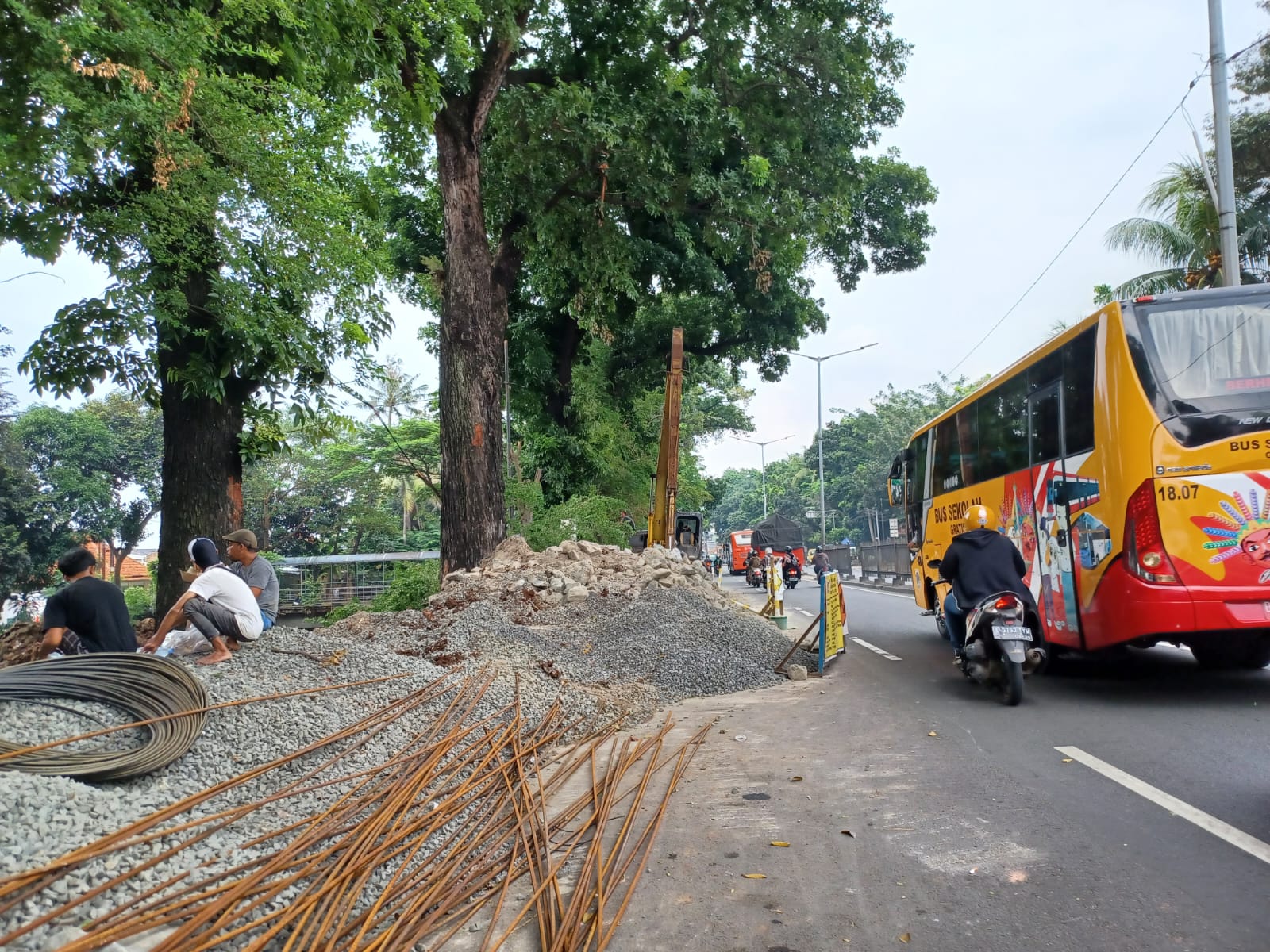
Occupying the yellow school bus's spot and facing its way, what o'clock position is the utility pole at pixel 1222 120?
The utility pole is roughly at 2 o'clock from the yellow school bus.

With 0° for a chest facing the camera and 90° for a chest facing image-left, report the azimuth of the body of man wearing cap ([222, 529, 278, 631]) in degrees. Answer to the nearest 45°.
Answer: approximately 90°

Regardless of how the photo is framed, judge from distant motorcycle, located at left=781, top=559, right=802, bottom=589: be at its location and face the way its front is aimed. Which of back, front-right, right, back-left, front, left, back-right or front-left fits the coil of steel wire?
back

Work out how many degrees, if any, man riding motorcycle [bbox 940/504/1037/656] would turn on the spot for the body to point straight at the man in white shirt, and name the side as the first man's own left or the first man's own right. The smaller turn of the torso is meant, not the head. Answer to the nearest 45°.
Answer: approximately 135° to the first man's own left

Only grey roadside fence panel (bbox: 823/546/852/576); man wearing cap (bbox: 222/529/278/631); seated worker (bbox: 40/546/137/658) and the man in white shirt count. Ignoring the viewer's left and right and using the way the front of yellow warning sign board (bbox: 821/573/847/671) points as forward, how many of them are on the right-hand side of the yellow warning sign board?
3

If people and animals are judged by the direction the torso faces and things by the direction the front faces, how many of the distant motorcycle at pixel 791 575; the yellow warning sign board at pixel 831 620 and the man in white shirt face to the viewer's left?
1

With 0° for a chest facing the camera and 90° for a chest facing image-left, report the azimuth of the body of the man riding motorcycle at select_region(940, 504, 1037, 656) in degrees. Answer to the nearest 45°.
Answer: approximately 180°

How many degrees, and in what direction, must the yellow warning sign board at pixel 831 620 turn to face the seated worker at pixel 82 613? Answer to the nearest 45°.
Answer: approximately 90° to its right

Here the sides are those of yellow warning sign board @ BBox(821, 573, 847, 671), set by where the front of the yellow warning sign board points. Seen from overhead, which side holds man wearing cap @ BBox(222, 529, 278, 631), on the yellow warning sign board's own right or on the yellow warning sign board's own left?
on the yellow warning sign board's own right

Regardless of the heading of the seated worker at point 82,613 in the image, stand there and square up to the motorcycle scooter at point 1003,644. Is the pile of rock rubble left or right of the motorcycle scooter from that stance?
left

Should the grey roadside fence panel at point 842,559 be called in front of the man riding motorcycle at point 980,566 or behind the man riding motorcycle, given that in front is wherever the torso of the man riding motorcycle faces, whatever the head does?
in front

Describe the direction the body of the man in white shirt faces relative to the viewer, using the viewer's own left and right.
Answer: facing to the left of the viewer

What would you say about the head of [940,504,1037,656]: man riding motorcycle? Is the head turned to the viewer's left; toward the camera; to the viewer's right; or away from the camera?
away from the camera
